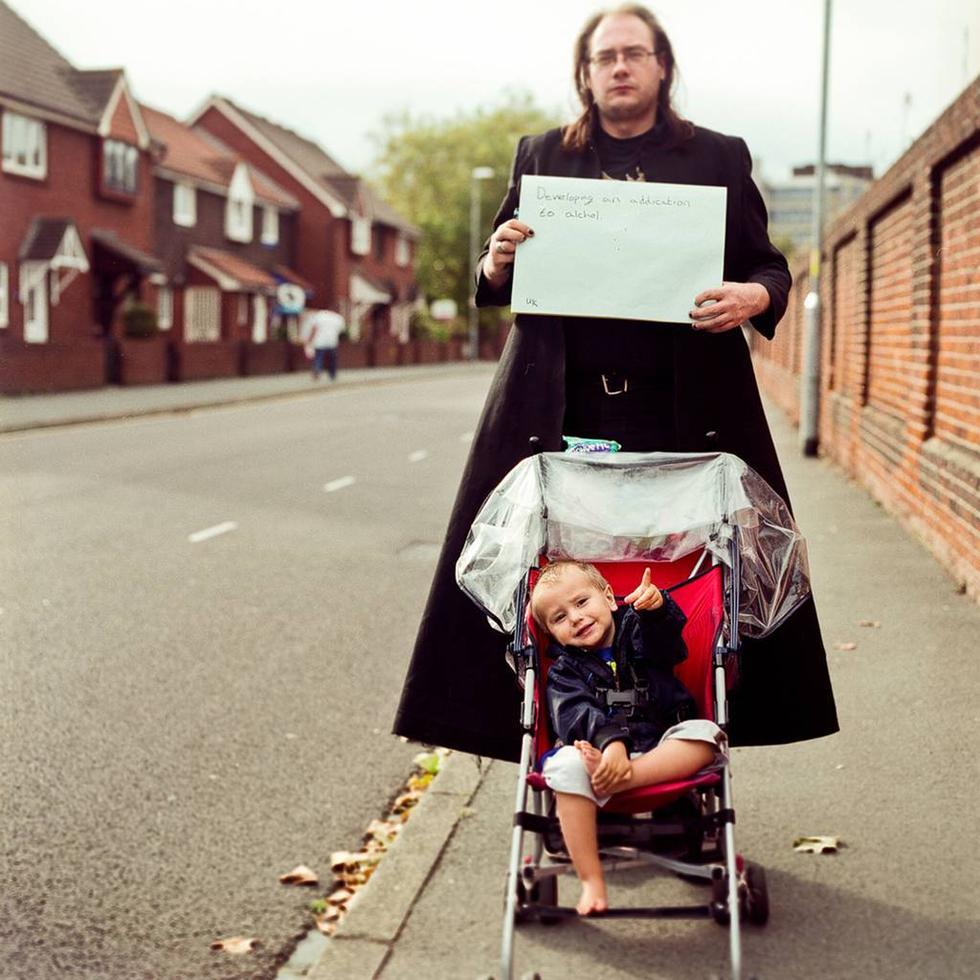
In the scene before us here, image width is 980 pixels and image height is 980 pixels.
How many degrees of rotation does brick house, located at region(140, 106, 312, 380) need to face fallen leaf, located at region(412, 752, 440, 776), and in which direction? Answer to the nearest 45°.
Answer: approximately 45° to its right

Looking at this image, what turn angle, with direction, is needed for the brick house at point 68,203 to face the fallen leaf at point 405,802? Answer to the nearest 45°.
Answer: approximately 45° to its right

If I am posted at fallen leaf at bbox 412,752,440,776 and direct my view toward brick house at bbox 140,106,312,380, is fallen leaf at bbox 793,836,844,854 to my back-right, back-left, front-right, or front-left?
back-right

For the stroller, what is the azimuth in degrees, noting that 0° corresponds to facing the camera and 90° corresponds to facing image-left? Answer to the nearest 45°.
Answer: approximately 0°

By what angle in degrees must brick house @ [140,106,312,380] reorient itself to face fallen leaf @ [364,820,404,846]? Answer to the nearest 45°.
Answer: approximately 45° to its right

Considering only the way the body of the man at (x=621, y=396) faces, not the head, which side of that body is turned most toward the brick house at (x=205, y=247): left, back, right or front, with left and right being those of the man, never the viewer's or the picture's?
back

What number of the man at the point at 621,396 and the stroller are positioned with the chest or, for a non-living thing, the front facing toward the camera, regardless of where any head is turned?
2

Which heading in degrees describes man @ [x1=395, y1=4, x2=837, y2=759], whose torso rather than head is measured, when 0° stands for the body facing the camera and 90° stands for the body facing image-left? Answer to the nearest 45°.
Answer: approximately 0°

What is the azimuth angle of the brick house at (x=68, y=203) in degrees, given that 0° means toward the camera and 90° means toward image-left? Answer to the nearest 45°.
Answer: approximately 315°

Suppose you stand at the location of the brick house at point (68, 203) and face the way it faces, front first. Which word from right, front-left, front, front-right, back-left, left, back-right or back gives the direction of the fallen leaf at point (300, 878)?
front-right

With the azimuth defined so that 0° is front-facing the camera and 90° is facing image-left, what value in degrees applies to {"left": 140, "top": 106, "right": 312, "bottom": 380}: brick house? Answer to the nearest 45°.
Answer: approximately 315°

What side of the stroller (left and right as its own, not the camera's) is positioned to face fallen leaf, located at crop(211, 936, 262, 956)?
right
